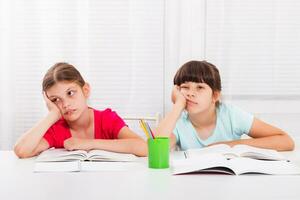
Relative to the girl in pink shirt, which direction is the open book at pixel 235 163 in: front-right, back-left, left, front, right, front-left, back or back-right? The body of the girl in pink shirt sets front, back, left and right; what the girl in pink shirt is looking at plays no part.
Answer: front-left

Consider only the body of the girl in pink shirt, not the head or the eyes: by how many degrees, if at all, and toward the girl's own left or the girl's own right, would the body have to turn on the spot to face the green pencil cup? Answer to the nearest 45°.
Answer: approximately 45° to the girl's own left

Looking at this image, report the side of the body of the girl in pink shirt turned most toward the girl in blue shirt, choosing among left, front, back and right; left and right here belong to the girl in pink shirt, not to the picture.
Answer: left

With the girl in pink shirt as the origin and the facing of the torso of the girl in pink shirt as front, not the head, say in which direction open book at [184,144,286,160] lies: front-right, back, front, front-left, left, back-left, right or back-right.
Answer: front-left

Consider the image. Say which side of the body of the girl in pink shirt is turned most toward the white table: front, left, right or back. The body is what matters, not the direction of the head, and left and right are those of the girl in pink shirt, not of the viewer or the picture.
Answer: front

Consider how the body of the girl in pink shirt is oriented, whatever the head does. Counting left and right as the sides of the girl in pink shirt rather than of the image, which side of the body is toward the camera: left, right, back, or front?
front

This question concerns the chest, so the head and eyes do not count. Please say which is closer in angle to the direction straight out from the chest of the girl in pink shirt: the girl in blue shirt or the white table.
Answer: the white table
